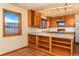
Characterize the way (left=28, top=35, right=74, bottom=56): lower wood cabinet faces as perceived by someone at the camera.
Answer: facing the viewer and to the left of the viewer

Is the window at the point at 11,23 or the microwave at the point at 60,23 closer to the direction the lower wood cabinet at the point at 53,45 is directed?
the window

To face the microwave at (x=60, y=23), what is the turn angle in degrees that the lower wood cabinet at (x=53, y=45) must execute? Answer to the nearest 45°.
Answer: approximately 135° to its right

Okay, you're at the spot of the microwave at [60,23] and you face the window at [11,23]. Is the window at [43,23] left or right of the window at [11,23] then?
right

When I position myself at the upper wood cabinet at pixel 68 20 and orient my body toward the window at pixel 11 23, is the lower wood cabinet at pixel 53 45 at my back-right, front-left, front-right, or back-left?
front-left

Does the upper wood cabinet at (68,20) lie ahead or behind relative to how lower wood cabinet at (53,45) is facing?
behind

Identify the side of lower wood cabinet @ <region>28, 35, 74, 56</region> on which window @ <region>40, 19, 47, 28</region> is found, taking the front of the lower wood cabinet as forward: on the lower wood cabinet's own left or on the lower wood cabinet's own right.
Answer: on the lower wood cabinet's own right
